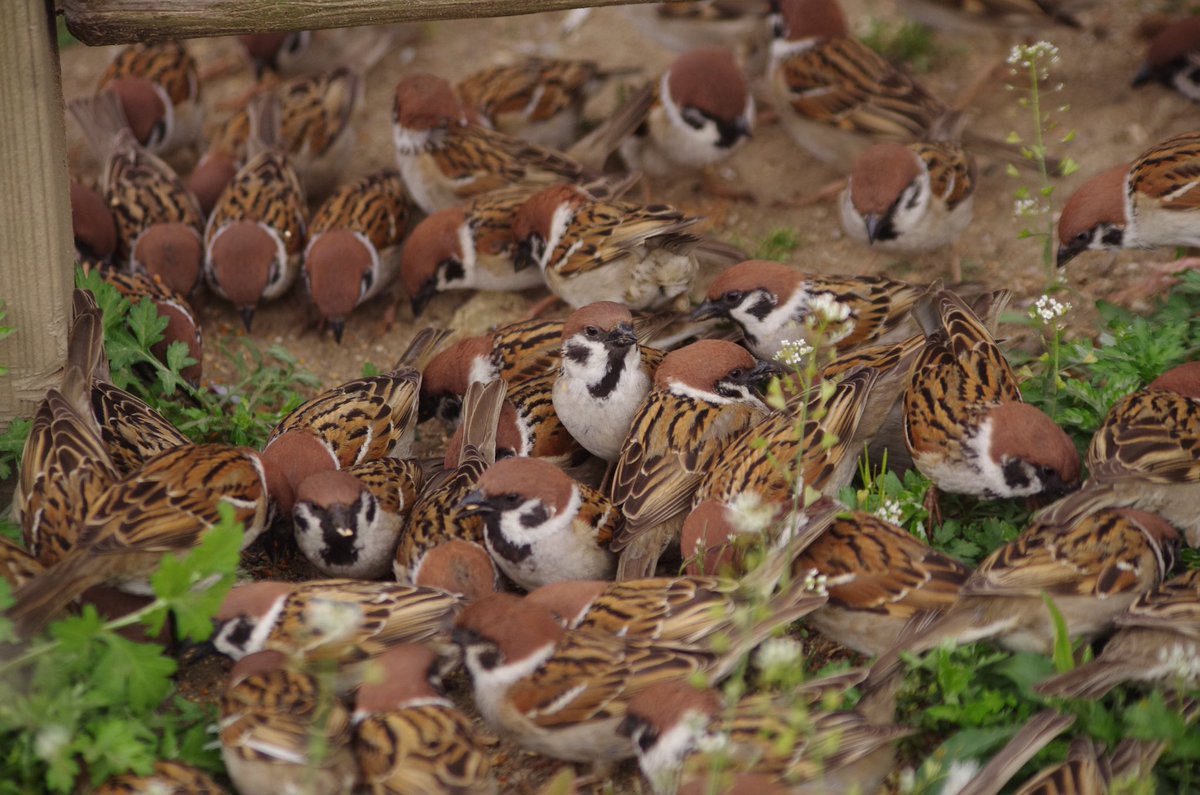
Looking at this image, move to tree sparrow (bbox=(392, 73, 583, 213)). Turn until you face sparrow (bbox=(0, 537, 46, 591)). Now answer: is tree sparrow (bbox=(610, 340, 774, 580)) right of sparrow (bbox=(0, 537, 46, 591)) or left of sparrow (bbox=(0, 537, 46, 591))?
left

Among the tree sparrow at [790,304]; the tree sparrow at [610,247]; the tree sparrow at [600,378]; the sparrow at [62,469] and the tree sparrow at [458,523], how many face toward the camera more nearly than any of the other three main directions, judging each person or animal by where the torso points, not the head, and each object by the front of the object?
3

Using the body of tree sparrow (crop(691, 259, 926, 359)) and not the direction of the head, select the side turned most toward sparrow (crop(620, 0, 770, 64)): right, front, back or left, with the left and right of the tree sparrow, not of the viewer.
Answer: right

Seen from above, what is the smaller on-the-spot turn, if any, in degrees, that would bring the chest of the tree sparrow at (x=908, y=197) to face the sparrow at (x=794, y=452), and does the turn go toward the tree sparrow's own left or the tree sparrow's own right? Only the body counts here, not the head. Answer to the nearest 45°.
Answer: approximately 45° to the tree sparrow's own left

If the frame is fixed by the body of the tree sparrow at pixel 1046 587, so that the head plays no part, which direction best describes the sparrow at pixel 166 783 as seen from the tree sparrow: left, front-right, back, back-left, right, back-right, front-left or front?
back-right

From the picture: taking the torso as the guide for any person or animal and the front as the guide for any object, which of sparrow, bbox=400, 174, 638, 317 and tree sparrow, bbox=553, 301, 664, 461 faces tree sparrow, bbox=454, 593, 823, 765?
tree sparrow, bbox=553, 301, 664, 461

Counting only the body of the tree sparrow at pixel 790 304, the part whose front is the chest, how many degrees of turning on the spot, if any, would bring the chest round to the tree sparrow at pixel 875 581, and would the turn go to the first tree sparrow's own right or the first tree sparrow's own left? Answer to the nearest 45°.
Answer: approximately 90° to the first tree sparrow's own left

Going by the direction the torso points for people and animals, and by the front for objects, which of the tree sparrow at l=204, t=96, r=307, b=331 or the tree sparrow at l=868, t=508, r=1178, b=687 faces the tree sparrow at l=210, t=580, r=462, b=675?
the tree sparrow at l=204, t=96, r=307, b=331

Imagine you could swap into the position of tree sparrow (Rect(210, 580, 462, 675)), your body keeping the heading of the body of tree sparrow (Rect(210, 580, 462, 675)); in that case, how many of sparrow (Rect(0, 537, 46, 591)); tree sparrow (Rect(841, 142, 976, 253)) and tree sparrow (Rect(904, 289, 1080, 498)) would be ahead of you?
1

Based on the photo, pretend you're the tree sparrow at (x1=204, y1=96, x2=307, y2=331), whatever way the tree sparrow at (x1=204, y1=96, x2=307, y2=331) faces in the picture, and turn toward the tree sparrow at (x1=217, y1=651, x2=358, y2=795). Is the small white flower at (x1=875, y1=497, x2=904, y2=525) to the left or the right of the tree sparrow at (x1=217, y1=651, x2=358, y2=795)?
left

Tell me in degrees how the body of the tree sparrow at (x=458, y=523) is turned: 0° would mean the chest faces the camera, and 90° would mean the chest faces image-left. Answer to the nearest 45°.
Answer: approximately 0°

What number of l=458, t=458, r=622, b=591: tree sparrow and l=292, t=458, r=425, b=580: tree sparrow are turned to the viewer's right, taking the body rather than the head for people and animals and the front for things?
0

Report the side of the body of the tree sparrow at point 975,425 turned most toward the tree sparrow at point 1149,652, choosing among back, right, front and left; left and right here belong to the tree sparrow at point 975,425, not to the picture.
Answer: front
